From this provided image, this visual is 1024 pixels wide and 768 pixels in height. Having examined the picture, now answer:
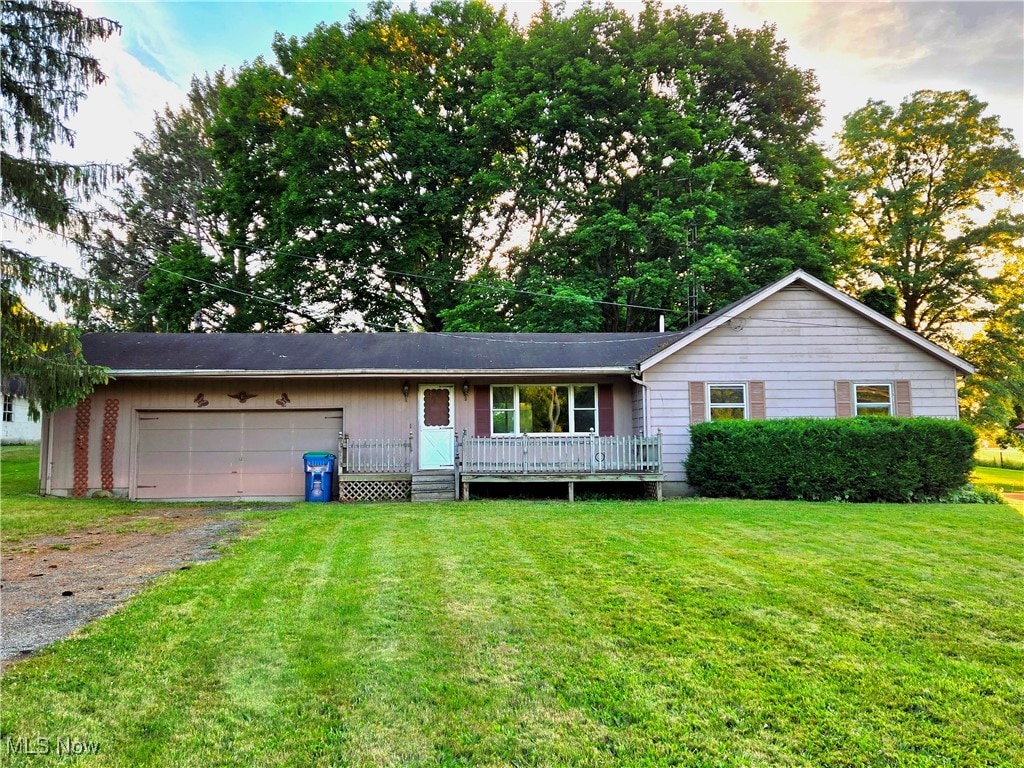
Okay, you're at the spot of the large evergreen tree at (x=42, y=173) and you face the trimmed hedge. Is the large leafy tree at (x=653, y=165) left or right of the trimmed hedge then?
left

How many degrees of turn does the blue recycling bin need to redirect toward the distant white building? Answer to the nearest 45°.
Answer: approximately 135° to its right

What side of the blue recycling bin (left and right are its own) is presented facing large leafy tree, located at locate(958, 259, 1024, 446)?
left

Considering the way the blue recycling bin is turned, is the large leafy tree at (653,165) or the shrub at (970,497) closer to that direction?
the shrub

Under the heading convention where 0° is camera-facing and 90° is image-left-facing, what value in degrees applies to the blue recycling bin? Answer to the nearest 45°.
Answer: approximately 0°

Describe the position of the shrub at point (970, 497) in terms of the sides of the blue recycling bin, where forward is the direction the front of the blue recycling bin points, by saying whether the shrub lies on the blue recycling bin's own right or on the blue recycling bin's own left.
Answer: on the blue recycling bin's own left

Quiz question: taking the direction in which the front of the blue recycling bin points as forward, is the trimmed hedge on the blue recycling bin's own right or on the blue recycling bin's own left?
on the blue recycling bin's own left

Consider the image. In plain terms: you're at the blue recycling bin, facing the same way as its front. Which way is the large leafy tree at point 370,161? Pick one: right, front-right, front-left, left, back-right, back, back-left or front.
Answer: back

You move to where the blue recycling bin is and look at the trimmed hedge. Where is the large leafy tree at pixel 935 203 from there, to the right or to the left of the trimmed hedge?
left

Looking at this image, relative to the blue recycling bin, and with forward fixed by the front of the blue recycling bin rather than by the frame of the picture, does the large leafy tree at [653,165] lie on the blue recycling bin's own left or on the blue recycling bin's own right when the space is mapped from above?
on the blue recycling bin's own left

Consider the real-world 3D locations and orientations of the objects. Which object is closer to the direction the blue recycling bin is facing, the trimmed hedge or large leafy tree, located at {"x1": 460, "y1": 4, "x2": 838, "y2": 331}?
the trimmed hedge
